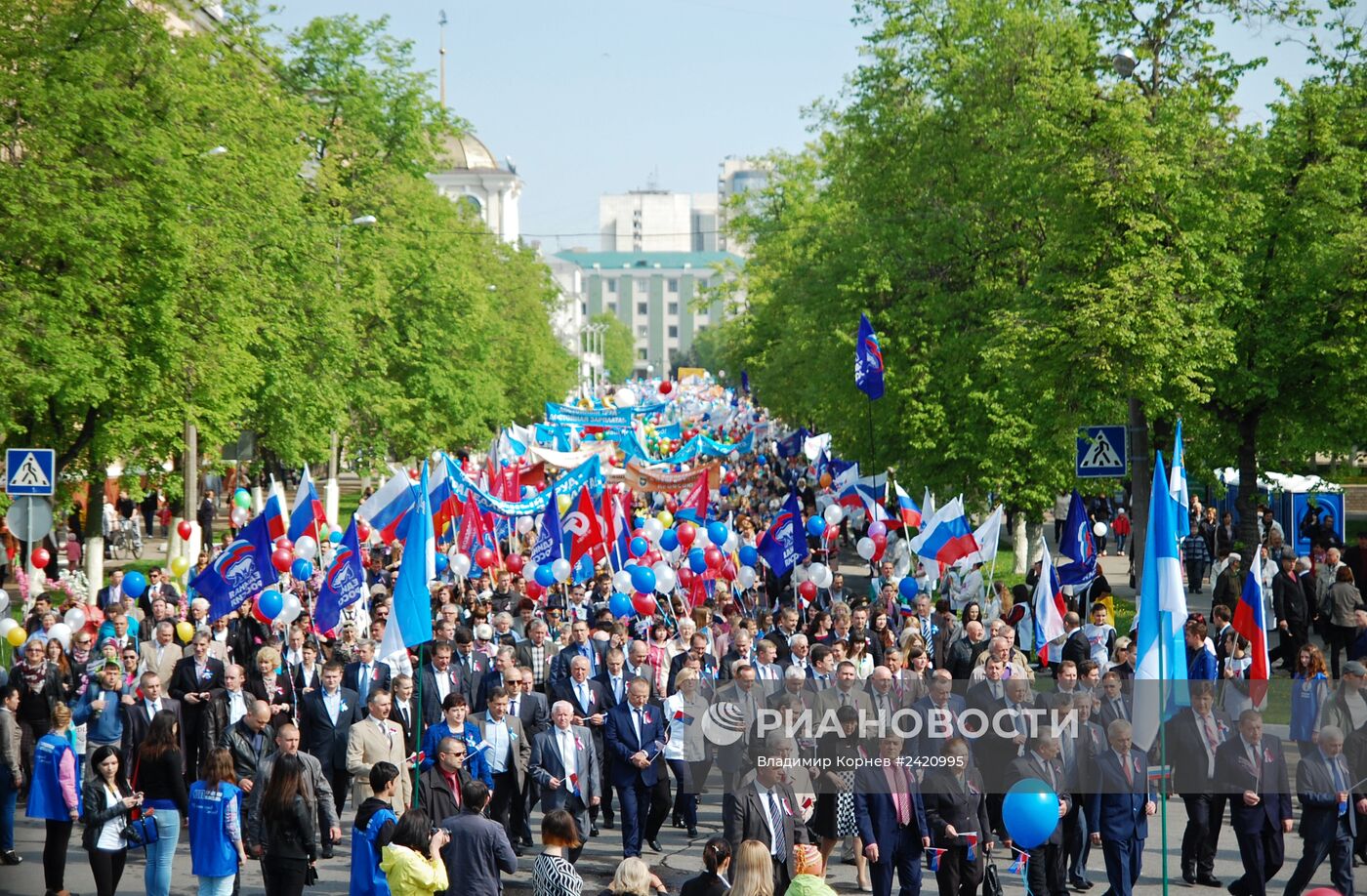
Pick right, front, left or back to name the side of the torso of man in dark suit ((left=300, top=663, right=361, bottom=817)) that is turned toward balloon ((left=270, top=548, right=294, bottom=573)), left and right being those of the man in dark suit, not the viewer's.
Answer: back

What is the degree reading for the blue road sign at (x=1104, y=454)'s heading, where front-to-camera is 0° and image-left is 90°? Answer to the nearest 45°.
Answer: approximately 0°

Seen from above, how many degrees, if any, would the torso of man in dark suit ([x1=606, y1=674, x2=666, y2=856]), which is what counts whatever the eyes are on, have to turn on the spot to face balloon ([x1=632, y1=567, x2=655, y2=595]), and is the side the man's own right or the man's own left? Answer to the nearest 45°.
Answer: approximately 180°

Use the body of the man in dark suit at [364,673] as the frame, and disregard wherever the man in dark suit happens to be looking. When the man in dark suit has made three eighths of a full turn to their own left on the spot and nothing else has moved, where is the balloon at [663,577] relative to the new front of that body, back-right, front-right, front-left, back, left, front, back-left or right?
front

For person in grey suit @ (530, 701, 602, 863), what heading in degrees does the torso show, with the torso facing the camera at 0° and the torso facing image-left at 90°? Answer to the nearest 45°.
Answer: approximately 0°

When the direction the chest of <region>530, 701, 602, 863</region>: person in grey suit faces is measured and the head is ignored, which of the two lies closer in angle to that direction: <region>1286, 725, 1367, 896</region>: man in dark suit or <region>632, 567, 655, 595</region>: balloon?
the man in dark suit

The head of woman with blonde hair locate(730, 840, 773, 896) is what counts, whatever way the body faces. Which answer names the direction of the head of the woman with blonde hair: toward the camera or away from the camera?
away from the camera

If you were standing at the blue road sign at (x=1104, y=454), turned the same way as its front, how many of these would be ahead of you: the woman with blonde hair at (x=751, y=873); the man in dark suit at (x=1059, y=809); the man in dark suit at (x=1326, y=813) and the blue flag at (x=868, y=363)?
3

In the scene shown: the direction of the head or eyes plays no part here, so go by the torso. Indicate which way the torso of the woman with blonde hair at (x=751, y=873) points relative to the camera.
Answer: away from the camera

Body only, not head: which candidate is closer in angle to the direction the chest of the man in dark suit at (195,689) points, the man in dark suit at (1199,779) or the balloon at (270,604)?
the man in dark suit

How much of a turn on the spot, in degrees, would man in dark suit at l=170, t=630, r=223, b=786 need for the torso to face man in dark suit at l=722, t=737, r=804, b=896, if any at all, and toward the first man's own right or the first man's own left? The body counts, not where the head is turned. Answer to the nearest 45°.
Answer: approximately 45° to the first man's own left

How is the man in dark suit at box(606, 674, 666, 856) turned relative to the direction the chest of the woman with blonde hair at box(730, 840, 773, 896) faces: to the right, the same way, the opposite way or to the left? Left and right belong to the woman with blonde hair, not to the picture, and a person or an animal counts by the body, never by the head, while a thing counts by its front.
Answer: the opposite way

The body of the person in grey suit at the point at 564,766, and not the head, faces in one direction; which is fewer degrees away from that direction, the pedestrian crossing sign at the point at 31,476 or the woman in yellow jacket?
the woman in yellow jacket
